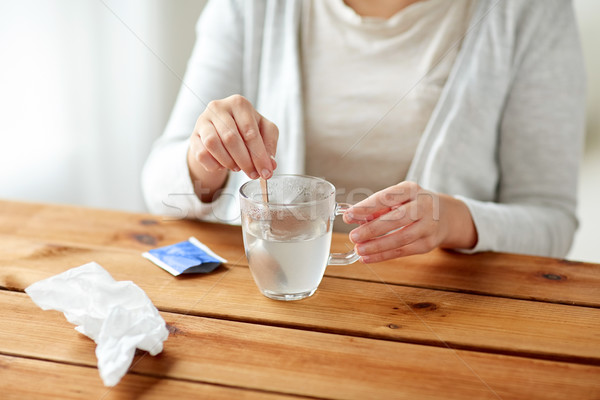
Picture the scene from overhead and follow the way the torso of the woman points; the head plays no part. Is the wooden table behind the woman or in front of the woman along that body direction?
in front

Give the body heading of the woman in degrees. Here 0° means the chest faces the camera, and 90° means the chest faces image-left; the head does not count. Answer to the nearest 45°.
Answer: approximately 0°

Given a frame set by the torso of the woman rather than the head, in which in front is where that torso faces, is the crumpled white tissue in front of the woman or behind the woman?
in front
